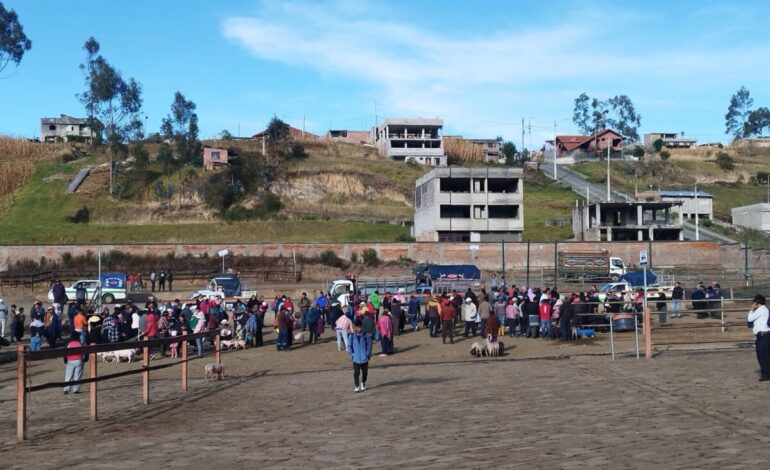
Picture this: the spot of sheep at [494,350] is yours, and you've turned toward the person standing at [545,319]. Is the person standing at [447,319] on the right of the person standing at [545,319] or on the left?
left

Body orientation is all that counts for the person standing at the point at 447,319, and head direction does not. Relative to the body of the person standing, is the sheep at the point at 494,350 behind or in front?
behind

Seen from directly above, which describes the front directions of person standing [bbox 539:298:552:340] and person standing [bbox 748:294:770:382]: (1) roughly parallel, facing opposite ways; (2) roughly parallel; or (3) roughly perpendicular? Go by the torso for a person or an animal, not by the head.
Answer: roughly perpendicular

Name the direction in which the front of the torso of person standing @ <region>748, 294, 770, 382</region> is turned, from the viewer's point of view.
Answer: to the viewer's left

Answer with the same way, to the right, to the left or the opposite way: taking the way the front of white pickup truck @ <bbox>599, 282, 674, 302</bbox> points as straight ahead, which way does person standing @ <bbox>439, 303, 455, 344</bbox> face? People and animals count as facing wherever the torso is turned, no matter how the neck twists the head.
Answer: to the right

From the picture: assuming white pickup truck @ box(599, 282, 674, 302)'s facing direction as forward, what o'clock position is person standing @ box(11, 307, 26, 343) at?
The person standing is roughly at 11 o'clock from the white pickup truck.

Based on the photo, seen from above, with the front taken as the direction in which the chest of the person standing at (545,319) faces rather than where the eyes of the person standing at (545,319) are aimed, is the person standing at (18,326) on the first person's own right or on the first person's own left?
on the first person's own left

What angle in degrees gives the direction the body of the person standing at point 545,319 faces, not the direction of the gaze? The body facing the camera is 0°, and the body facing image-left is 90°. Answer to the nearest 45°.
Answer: approximately 180°

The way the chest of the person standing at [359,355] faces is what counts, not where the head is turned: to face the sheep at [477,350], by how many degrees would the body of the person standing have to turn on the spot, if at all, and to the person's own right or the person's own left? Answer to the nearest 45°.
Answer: approximately 135° to the person's own left
